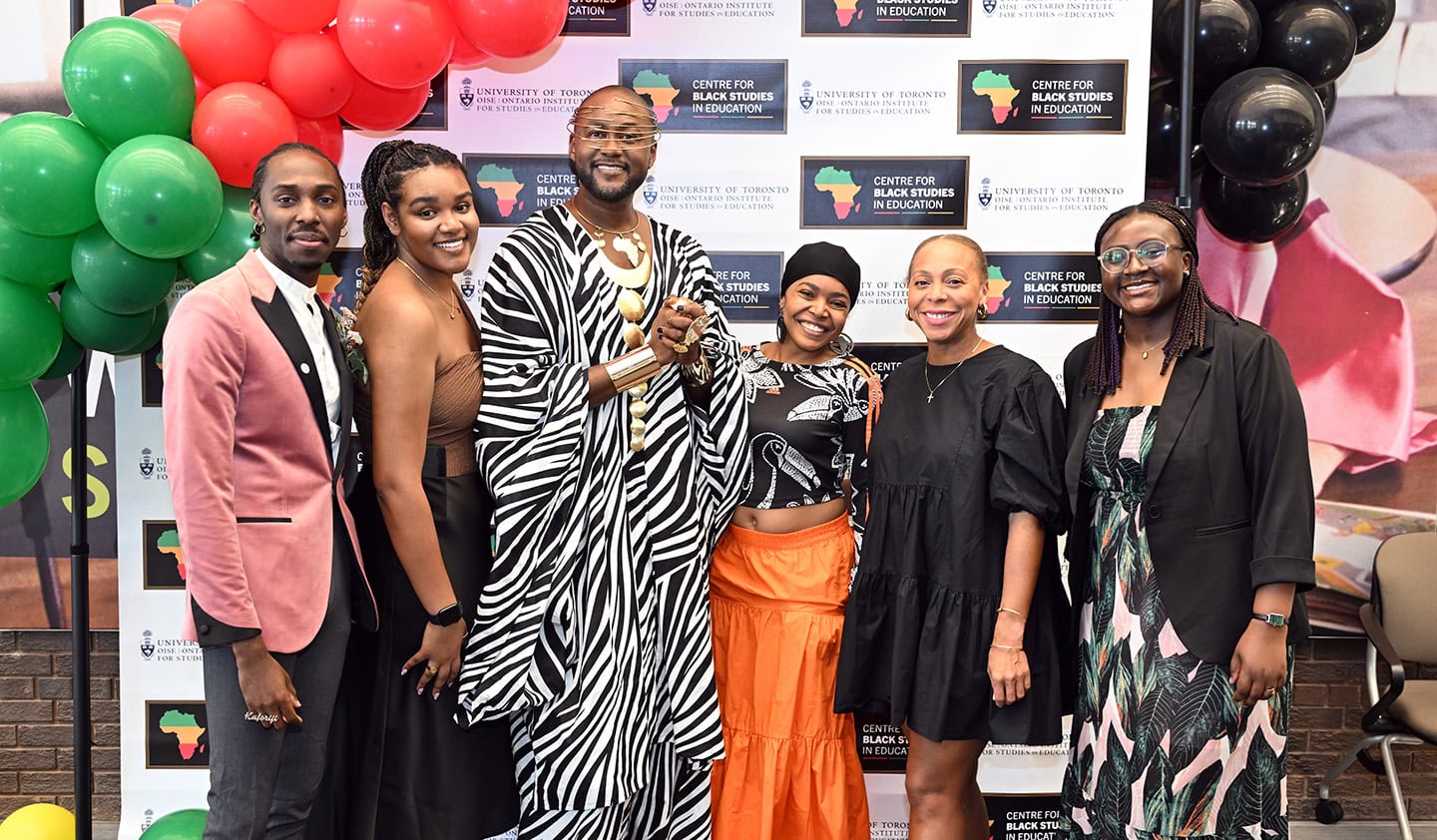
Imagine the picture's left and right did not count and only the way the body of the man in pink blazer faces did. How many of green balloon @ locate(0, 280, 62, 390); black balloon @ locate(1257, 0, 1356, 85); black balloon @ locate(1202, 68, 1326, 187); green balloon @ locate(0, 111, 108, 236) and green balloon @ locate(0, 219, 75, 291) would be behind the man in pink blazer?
3

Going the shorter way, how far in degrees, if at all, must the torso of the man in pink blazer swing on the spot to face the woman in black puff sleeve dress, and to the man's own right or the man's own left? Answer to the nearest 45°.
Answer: approximately 45° to the man's own left

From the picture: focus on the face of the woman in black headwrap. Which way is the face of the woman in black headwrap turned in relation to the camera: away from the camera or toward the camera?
toward the camera

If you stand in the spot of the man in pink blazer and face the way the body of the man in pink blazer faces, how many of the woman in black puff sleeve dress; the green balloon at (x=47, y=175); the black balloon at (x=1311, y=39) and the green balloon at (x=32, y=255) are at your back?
2

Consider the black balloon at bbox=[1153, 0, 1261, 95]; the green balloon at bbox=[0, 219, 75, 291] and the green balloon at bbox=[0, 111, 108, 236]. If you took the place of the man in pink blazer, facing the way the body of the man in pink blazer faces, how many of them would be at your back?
2

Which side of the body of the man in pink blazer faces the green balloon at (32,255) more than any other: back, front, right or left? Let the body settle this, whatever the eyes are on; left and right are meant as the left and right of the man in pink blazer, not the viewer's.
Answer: back

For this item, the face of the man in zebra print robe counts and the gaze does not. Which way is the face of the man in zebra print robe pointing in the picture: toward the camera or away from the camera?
toward the camera

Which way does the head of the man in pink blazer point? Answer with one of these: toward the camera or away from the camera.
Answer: toward the camera

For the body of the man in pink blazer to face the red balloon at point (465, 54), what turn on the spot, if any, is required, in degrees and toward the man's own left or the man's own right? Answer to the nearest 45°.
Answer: approximately 90° to the man's own left

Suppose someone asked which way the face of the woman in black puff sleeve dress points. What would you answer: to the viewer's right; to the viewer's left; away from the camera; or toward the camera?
toward the camera

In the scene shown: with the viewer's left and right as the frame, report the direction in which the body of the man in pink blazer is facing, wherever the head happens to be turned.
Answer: facing the viewer and to the right of the viewer

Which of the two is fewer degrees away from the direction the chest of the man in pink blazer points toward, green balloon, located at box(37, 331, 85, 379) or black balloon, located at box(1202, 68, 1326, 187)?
the black balloon
